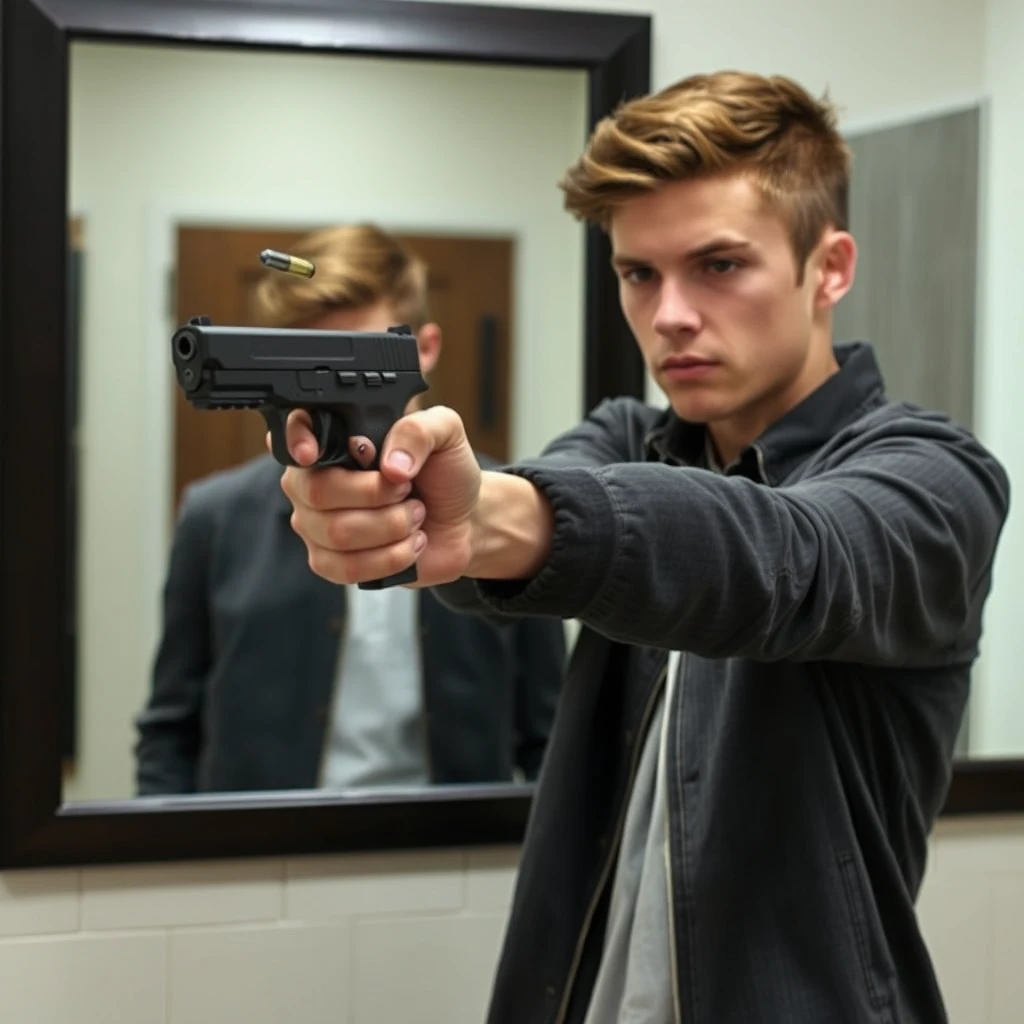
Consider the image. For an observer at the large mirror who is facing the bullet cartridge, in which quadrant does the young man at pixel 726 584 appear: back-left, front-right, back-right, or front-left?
front-left

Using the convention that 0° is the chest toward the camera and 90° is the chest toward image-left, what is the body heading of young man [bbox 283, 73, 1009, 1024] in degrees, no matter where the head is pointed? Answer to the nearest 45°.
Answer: approximately 45°

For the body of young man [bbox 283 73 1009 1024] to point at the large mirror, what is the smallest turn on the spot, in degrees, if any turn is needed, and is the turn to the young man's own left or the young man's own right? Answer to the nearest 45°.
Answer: approximately 90° to the young man's own right

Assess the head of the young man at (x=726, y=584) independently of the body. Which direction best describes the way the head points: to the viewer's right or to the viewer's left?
to the viewer's left
